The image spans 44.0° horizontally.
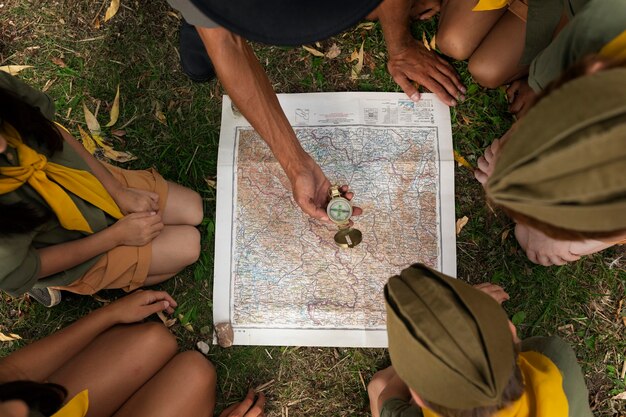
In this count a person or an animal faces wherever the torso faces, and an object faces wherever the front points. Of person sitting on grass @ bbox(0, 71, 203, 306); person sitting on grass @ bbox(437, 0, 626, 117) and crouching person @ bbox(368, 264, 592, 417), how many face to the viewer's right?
1

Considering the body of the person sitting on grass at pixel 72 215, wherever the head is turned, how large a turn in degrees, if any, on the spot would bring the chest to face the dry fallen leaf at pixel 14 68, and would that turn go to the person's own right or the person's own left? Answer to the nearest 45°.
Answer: approximately 90° to the person's own left

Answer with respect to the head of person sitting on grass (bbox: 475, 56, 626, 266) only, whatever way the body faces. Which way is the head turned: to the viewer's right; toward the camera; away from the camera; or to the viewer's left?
to the viewer's left

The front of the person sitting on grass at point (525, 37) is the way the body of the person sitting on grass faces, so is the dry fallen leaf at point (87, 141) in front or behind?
in front

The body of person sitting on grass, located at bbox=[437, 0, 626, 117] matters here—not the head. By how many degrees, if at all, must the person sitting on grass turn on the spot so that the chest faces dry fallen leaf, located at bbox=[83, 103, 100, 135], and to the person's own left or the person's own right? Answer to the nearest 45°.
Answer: approximately 45° to the person's own right

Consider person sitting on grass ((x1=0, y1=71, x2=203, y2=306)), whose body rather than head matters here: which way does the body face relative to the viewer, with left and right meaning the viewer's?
facing to the right of the viewer

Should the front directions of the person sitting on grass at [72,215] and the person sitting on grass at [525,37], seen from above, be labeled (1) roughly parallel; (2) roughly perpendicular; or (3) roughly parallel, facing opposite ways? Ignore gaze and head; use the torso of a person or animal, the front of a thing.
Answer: roughly parallel, facing opposite ways

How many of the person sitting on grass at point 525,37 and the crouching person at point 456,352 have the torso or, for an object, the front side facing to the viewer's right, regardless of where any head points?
0

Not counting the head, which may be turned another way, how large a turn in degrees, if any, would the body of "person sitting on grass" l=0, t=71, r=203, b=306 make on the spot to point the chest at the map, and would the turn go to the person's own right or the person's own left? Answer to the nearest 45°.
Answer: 0° — they already face it

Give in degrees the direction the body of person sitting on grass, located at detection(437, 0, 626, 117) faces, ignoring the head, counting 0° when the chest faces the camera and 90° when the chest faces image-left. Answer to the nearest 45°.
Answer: approximately 45°
